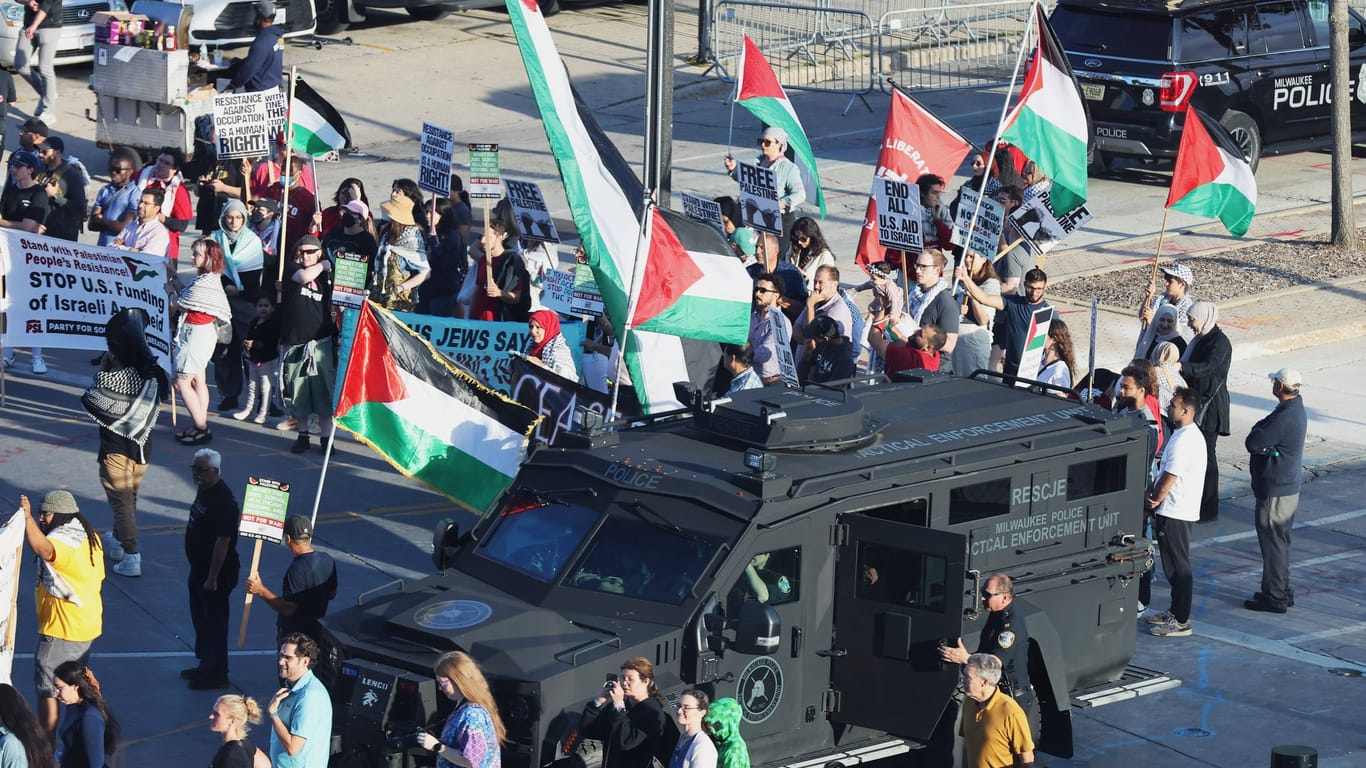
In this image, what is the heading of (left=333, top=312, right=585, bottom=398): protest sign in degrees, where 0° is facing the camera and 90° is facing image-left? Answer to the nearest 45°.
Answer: approximately 0°

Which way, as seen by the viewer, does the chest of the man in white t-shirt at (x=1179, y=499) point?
to the viewer's left

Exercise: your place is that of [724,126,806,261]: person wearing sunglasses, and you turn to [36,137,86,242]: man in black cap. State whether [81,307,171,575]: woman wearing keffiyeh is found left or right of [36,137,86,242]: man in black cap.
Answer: left

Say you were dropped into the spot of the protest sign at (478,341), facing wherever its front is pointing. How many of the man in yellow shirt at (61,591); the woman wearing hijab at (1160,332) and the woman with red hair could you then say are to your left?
1

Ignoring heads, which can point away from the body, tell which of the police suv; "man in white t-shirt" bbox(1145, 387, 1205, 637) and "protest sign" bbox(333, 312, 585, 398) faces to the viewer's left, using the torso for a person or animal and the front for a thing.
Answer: the man in white t-shirt

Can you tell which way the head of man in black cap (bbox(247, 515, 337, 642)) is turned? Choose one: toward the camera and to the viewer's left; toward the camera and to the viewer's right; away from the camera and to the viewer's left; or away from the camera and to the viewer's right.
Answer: away from the camera and to the viewer's left

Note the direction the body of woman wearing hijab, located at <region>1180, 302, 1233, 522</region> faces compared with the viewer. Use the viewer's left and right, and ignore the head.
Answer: facing to the left of the viewer

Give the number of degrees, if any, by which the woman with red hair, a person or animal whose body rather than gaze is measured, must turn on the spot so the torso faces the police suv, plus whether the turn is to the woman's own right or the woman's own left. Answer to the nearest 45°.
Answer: approximately 180°

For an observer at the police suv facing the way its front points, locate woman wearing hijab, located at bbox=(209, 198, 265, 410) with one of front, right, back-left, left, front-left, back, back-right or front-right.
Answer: back

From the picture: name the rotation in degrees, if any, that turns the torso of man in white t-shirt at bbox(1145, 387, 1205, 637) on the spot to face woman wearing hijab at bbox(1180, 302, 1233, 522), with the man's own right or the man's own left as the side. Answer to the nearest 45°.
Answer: approximately 90° to the man's own right

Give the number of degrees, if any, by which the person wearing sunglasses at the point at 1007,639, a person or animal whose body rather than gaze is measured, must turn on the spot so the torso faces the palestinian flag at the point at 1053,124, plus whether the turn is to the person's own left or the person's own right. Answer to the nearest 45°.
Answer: approximately 90° to the person's own right
